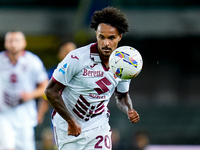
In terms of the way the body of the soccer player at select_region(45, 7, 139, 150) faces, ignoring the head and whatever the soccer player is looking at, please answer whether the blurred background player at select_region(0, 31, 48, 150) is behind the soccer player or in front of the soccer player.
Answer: behind

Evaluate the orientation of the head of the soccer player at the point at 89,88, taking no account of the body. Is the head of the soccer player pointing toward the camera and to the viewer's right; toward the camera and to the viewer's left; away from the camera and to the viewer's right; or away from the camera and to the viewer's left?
toward the camera and to the viewer's right

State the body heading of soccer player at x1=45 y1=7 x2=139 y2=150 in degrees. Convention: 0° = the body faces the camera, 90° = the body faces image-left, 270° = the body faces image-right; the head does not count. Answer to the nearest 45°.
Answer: approximately 315°

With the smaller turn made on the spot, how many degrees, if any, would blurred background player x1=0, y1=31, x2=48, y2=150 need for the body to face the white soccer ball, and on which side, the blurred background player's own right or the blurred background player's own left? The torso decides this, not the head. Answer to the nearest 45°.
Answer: approximately 45° to the blurred background player's own left

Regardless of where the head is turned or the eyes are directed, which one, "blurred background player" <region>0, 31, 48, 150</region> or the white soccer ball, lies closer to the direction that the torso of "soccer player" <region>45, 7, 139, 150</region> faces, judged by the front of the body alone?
the white soccer ball

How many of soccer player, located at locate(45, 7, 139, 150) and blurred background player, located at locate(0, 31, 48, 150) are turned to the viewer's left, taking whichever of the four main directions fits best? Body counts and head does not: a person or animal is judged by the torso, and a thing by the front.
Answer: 0

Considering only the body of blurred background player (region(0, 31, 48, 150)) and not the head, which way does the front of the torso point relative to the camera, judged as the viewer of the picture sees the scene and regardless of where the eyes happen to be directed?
toward the camera
